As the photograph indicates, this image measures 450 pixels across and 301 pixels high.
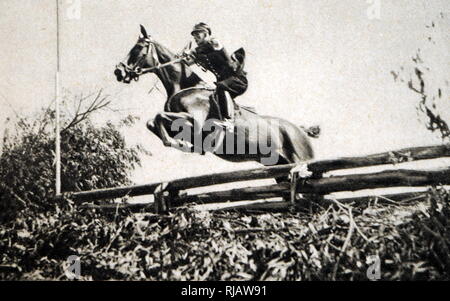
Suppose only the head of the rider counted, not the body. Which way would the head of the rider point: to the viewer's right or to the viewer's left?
to the viewer's left

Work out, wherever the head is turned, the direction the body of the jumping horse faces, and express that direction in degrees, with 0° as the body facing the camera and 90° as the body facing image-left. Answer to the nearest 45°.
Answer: approximately 90°
